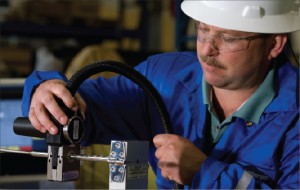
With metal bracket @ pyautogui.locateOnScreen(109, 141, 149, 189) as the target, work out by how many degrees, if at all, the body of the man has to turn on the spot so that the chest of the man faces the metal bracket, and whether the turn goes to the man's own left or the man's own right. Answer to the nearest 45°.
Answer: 0° — they already face it

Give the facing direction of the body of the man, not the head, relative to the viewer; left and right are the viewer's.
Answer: facing the viewer and to the left of the viewer

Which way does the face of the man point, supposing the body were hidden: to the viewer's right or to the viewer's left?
to the viewer's left
